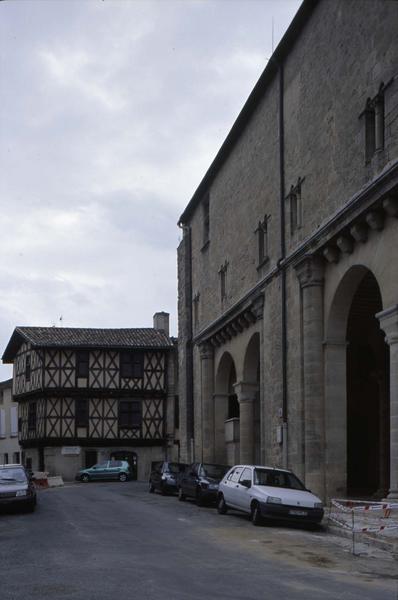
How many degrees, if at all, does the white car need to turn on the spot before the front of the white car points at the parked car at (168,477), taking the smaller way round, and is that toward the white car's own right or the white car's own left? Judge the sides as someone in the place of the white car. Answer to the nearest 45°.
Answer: approximately 135° to the white car's own left

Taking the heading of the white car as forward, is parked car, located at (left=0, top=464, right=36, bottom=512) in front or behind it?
behind

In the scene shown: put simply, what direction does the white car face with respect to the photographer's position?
facing the viewer and to the right of the viewer

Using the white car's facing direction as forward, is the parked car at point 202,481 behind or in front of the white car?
behind
